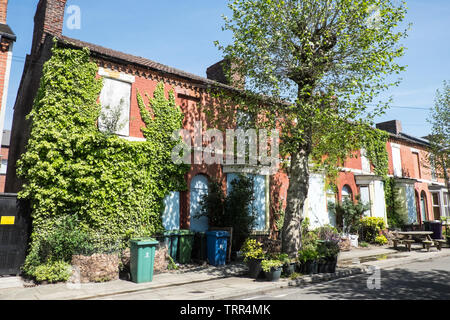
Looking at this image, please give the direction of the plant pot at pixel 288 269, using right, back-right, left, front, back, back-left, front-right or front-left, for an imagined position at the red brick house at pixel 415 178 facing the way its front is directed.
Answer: front-right

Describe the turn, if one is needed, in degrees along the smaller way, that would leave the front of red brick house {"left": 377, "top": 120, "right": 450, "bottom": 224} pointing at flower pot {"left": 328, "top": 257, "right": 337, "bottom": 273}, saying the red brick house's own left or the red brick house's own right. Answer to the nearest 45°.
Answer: approximately 45° to the red brick house's own right

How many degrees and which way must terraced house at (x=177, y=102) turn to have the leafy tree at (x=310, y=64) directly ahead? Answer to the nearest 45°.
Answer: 0° — it already faces it

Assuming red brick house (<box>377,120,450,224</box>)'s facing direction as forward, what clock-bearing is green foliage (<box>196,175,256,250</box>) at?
The green foliage is roughly at 2 o'clock from the red brick house.

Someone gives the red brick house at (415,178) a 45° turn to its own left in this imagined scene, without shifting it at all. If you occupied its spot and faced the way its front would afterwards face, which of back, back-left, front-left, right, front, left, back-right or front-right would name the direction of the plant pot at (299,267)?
right

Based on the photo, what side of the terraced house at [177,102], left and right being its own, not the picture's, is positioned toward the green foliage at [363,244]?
left

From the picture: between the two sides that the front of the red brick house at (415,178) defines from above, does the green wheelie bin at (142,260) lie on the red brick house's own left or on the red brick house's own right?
on the red brick house's own right

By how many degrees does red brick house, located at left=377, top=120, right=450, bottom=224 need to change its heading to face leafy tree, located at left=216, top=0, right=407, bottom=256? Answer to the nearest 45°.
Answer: approximately 45° to its right

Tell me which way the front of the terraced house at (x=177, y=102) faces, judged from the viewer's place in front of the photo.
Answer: facing the viewer and to the right of the viewer

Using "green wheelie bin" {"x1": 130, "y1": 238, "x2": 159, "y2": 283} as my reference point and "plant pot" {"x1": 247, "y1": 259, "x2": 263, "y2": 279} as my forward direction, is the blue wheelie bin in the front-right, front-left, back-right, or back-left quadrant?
front-left
